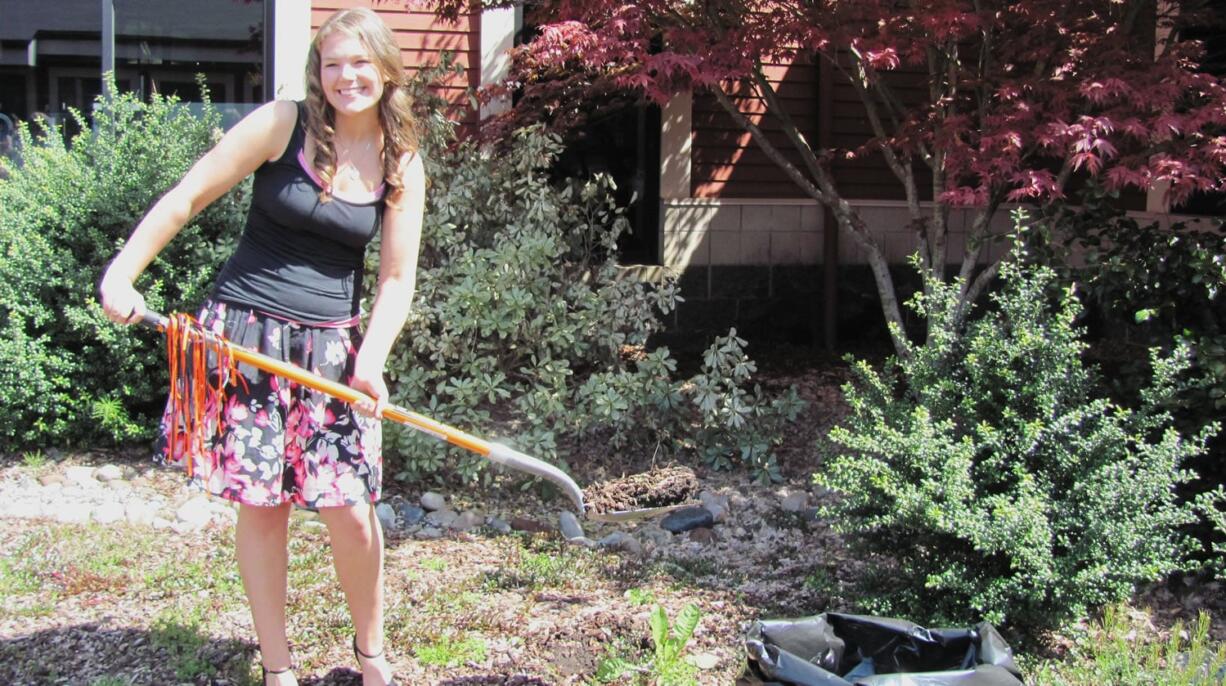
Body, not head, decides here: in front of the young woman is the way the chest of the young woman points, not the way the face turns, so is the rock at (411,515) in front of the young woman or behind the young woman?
behind

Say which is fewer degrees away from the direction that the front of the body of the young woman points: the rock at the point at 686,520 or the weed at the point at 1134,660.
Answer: the weed

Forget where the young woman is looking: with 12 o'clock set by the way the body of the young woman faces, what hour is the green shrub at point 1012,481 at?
The green shrub is roughly at 9 o'clock from the young woman.

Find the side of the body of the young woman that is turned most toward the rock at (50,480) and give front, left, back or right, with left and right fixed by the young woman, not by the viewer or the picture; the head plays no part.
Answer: back

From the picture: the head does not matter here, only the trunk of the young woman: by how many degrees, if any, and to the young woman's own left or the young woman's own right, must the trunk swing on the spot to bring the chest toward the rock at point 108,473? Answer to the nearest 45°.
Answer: approximately 180°

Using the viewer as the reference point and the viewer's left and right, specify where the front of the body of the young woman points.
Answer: facing the viewer

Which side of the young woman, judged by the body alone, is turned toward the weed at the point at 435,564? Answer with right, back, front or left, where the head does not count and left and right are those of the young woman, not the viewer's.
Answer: back

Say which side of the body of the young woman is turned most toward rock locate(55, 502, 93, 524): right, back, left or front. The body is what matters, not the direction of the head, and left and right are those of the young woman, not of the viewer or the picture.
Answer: back

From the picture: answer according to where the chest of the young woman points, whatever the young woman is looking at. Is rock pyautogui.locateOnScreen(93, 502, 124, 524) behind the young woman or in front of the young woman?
behind
